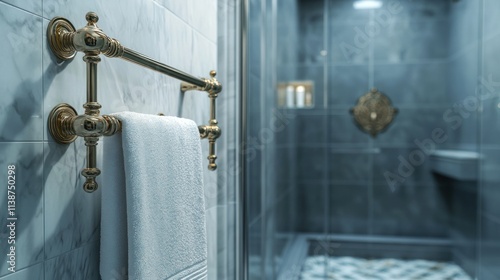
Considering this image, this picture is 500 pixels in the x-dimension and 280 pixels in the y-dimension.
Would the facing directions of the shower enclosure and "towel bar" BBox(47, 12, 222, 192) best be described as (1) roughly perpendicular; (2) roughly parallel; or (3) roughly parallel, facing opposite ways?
roughly perpendicular

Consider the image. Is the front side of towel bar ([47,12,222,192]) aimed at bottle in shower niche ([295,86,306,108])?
no

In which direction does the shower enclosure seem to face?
toward the camera

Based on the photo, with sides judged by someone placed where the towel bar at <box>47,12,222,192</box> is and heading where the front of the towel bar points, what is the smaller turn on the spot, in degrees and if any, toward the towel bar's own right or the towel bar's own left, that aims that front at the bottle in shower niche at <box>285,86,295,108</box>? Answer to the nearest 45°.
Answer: approximately 90° to the towel bar's own left

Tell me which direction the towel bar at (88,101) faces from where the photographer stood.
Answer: facing the viewer and to the right of the viewer

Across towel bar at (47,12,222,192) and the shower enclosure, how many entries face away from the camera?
0

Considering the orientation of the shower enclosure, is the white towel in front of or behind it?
in front
